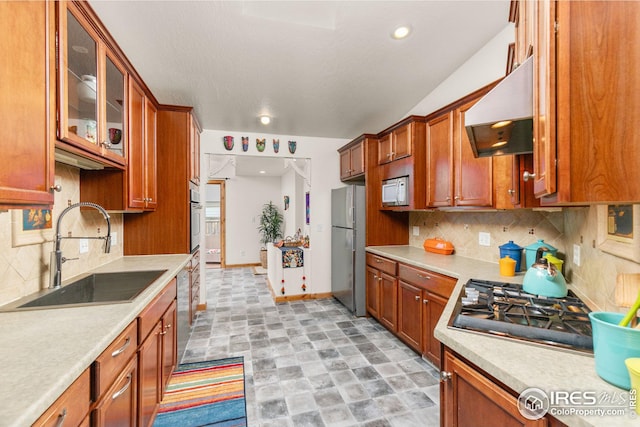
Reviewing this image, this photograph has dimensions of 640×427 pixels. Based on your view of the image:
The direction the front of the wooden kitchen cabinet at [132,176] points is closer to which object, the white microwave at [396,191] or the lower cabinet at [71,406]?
the white microwave

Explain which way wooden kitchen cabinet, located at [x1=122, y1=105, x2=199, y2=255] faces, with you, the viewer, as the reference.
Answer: facing to the right of the viewer

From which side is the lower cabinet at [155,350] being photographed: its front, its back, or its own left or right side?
right

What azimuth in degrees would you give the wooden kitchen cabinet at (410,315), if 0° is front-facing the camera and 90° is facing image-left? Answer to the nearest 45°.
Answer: approximately 45°

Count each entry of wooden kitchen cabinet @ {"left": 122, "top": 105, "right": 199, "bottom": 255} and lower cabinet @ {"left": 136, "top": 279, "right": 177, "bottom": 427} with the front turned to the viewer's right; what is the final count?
2

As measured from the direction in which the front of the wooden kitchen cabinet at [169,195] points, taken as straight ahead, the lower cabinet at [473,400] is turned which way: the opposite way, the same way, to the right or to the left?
the opposite way

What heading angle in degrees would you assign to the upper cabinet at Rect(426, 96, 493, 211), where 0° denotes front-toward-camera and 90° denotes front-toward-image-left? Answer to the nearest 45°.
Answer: approximately 45°

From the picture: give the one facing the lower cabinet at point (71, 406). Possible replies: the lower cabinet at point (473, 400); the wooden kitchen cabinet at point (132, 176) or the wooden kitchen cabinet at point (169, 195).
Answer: the lower cabinet at point (473, 400)

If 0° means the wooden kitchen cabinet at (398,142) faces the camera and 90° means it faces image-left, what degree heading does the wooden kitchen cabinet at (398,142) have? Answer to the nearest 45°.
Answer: approximately 45°

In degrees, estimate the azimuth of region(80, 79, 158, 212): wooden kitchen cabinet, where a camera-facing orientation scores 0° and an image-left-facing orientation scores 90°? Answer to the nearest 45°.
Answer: approximately 270°

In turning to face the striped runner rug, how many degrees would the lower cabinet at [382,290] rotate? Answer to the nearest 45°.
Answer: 0° — it already faces it

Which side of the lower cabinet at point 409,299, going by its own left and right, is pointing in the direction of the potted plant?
right
